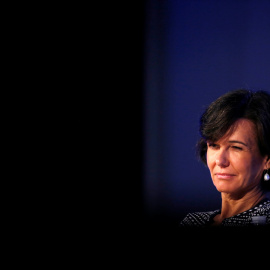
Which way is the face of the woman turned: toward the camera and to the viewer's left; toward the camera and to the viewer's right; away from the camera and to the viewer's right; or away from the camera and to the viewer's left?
toward the camera and to the viewer's left

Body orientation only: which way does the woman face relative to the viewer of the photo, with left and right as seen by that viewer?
facing the viewer and to the left of the viewer
